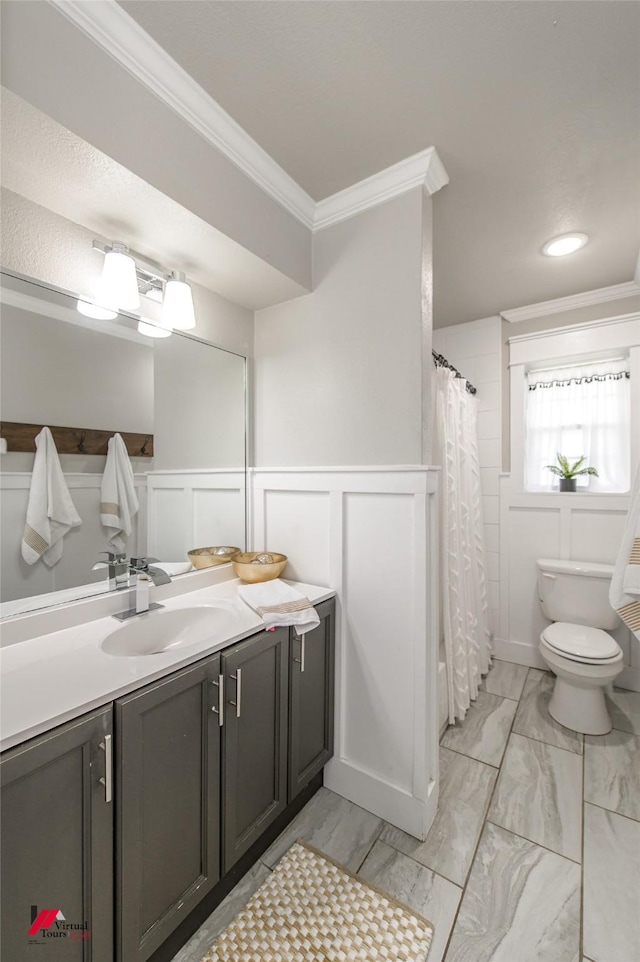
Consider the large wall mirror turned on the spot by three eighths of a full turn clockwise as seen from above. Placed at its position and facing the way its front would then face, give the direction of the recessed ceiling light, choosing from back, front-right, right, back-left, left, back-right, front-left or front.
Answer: back

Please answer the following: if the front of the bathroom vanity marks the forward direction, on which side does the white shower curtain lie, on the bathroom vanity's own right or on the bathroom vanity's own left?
on the bathroom vanity's own left

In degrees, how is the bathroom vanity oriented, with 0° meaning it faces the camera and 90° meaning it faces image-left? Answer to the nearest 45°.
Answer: approximately 315°

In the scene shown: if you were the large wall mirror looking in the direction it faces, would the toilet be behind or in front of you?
in front

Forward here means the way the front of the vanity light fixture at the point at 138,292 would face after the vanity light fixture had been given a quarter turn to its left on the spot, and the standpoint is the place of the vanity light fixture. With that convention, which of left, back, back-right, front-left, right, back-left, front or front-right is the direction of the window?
front-right

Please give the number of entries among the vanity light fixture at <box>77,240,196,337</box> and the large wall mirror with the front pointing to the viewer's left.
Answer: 0

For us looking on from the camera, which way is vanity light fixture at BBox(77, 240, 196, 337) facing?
facing the viewer and to the right of the viewer

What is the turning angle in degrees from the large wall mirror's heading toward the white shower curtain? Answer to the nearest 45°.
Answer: approximately 45° to its left

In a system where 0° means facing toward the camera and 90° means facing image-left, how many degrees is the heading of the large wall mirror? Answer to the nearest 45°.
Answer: approximately 315°
